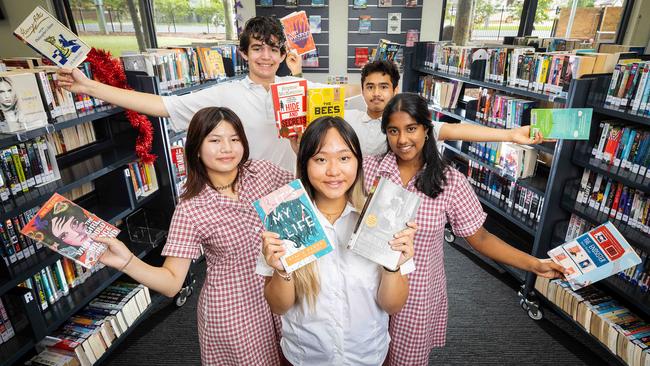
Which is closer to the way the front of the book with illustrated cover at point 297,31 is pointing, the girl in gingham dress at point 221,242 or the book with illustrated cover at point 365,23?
the girl in gingham dress

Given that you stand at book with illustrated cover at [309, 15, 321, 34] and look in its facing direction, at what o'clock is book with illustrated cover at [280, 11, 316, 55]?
book with illustrated cover at [280, 11, 316, 55] is roughly at 12 o'clock from book with illustrated cover at [309, 15, 321, 34].

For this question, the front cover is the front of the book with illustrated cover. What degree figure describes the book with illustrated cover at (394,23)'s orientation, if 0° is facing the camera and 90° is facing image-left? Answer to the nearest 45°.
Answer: approximately 0°

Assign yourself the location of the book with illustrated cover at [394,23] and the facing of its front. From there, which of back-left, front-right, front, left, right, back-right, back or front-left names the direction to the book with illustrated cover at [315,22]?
right

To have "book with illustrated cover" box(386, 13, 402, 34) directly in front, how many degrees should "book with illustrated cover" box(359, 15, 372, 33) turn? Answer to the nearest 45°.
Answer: approximately 90° to its left

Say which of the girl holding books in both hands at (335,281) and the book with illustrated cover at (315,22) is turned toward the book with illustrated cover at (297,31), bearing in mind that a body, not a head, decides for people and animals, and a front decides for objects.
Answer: the book with illustrated cover at (315,22)

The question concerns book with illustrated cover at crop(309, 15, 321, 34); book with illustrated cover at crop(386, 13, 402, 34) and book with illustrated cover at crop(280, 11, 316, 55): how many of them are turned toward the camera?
3

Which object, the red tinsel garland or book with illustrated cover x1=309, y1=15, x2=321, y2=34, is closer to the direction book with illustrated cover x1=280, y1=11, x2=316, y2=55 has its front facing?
the red tinsel garland

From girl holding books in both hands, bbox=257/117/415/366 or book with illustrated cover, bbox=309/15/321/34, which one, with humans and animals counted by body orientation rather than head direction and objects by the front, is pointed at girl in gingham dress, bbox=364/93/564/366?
the book with illustrated cover

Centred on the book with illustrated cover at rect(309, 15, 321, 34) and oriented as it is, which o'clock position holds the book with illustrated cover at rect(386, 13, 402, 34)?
the book with illustrated cover at rect(386, 13, 402, 34) is roughly at 9 o'clock from the book with illustrated cover at rect(309, 15, 321, 34).

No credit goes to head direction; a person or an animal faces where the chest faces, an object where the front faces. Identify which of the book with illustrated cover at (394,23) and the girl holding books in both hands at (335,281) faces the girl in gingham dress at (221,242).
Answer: the book with illustrated cover

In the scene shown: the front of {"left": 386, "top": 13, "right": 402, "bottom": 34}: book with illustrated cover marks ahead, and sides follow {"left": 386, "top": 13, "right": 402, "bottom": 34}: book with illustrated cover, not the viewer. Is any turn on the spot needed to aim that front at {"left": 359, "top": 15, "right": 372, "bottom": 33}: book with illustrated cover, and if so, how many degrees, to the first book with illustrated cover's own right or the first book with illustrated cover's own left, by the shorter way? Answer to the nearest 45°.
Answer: approximately 90° to the first book with illustrated cover's own right
